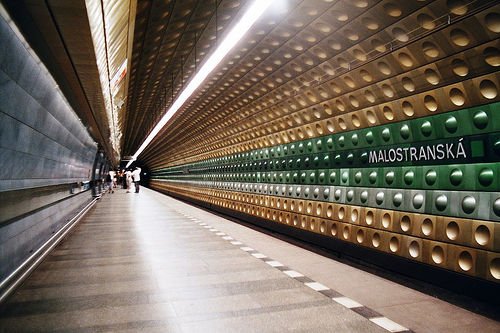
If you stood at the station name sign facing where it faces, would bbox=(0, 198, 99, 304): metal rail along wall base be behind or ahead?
ahead

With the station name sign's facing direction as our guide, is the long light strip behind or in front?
in front

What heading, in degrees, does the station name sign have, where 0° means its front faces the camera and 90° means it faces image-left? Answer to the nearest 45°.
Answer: approximately 45°
